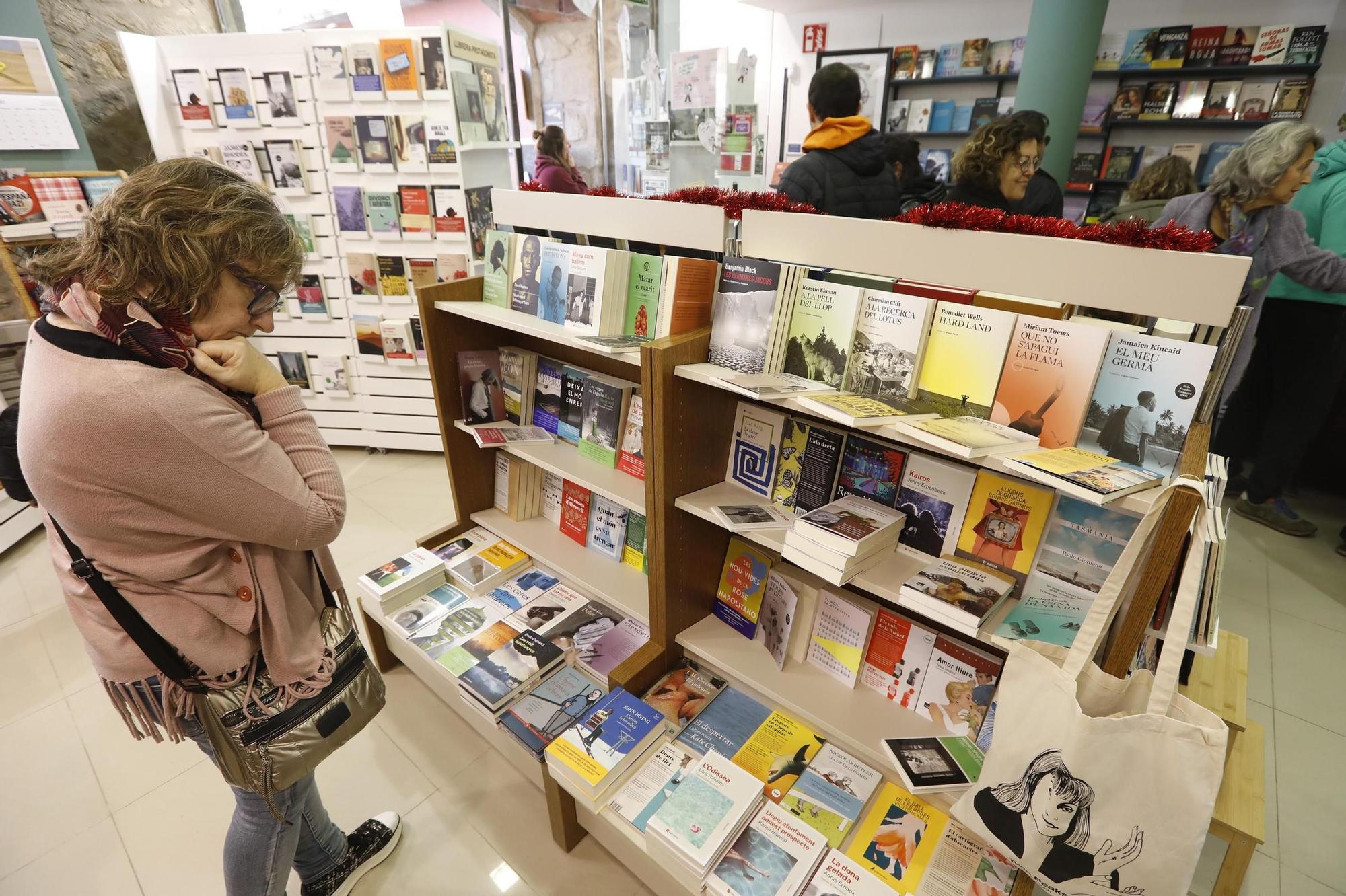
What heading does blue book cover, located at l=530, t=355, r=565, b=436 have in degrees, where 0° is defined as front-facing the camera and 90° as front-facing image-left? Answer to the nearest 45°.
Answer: approximately 45°

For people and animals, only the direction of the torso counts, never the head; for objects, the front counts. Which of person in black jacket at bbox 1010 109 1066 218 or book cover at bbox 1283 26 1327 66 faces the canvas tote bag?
the book cover

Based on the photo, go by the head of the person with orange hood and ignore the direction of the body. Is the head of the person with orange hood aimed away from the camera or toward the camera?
away from the camera

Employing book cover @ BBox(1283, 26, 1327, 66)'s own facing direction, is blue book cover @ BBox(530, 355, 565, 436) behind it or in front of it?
in front

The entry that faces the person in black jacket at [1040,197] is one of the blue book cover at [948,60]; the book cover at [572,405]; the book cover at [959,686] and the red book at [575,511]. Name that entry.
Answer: the blue book cover

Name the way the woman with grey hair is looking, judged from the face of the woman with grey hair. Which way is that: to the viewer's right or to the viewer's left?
to the viewer's right

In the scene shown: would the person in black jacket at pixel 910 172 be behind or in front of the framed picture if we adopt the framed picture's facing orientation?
in front

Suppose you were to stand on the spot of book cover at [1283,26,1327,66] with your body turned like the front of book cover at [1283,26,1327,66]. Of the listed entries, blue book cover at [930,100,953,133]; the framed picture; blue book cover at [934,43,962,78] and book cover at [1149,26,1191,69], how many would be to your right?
4

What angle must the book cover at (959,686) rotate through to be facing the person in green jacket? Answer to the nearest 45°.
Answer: approximately 180°
